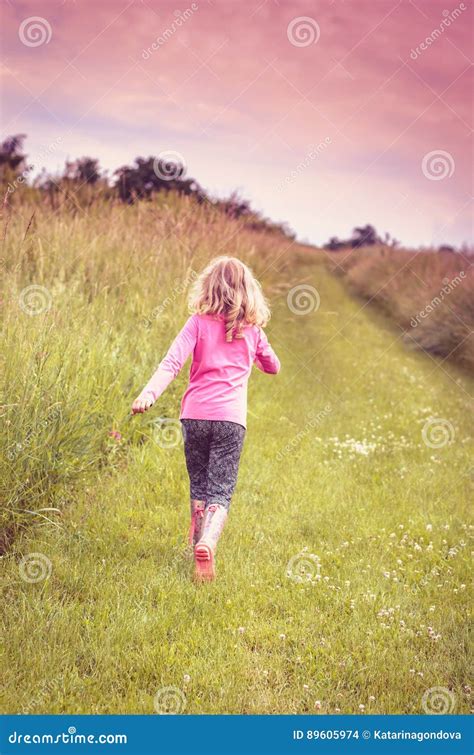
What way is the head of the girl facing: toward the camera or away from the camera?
away from the camera

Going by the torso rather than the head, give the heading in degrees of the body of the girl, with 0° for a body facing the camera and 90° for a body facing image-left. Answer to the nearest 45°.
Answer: approximately 180°
